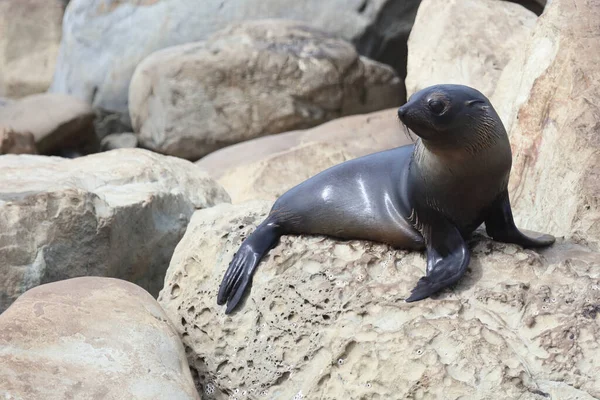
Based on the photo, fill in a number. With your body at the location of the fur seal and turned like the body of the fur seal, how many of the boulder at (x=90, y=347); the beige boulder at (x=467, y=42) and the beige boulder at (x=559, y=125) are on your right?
1

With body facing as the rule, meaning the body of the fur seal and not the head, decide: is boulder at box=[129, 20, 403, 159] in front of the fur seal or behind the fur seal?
behind

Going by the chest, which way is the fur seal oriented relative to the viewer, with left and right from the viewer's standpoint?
facing the viewer and to the right of the viewer

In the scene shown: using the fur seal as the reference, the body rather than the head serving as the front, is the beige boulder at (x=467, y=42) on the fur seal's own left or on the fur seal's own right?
on the fur seal's own left

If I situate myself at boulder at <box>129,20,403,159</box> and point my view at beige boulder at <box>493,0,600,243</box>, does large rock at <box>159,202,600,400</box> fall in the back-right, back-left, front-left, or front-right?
front-right

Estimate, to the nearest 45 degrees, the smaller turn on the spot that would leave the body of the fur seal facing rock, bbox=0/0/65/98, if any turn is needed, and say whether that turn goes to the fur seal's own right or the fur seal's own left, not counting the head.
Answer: approximately 180°

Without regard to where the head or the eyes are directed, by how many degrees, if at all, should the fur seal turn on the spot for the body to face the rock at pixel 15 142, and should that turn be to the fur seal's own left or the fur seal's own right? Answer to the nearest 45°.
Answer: approximately 180°

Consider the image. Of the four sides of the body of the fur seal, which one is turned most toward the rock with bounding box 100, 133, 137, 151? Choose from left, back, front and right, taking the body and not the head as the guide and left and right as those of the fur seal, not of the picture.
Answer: back

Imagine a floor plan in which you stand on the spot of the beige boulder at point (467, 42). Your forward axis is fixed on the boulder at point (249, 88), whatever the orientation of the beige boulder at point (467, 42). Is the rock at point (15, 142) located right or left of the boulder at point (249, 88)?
left

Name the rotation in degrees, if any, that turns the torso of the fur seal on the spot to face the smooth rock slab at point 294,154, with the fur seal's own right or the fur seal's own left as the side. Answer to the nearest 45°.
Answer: approximately 135° to the fur seal's own left

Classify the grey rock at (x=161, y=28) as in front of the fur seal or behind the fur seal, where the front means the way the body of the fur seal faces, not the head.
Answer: behind

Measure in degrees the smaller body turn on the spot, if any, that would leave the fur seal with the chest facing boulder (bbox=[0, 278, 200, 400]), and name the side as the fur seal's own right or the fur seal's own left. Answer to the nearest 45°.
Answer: approximately 90° to the fur seal's own right

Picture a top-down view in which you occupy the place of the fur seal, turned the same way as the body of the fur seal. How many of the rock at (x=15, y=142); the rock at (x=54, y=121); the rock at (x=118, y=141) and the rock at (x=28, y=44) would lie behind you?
4

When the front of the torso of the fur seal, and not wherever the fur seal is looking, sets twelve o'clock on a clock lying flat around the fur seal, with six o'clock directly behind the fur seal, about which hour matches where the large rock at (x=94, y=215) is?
The large rock is roughly at 5 o'clock from the fur seal.
